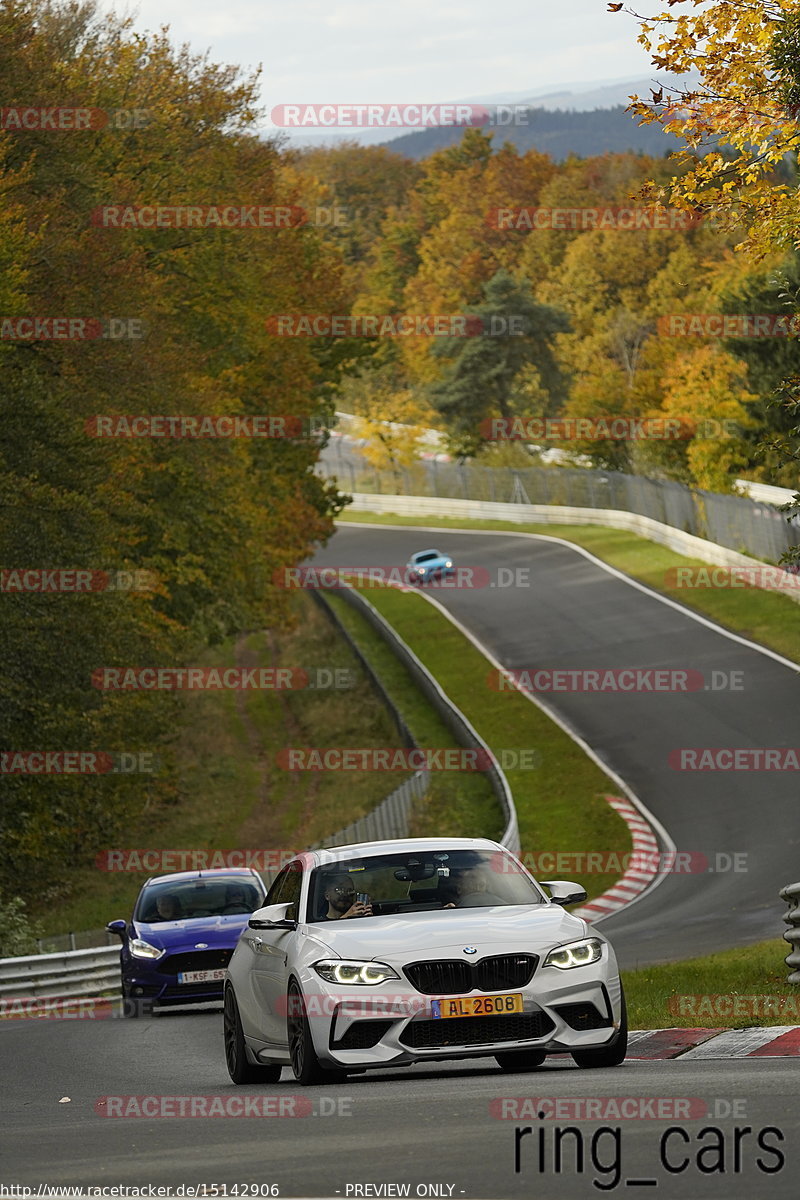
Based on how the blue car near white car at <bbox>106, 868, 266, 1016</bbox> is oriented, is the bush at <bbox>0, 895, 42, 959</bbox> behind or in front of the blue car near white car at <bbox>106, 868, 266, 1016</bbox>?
behind

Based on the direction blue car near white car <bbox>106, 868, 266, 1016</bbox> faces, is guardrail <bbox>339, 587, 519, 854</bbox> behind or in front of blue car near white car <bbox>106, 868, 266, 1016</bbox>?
behind

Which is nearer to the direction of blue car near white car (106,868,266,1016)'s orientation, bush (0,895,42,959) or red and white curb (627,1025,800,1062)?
the red and white curb

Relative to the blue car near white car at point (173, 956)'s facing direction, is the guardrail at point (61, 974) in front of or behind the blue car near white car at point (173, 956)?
behind

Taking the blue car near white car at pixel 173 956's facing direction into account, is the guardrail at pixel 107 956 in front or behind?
behind

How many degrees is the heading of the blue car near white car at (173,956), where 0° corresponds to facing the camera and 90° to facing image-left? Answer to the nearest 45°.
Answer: approximately 0°
